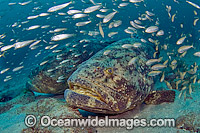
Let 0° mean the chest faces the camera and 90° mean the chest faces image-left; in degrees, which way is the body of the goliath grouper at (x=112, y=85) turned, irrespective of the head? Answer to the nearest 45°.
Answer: approximately 45°

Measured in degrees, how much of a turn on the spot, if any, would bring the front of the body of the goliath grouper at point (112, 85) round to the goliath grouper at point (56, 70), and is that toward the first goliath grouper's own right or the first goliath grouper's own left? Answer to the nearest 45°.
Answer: approximately 90° to the first goliath grouper's own right

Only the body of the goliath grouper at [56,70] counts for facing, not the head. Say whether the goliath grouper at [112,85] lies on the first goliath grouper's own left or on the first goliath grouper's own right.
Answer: on the first goliath grouper's own left

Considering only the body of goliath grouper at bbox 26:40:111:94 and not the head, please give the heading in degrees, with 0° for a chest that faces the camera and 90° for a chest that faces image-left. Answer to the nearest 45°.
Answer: approximately 45°
